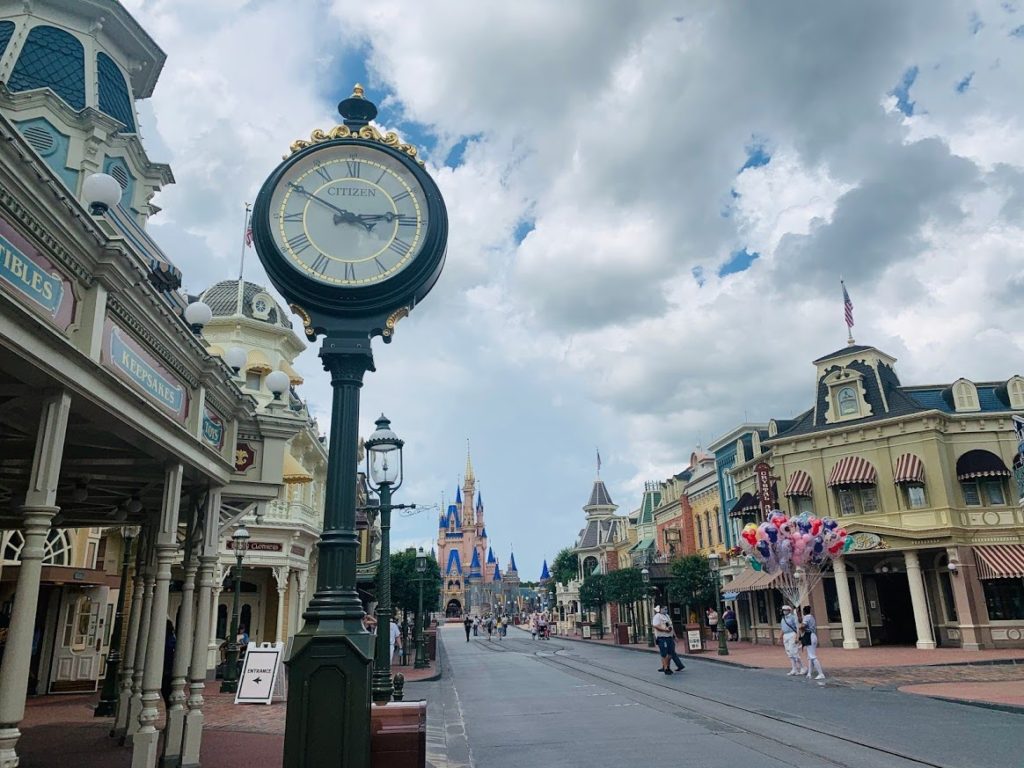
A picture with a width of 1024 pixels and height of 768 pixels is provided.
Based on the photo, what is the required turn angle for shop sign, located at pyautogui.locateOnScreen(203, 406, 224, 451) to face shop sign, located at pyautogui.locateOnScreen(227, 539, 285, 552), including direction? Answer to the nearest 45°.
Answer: approximately 135° to its left

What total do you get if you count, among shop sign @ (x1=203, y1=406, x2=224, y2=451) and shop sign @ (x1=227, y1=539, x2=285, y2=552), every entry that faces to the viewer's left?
0

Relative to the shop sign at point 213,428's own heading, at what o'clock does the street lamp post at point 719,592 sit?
The street lamp post is roughly at 9 o'clock from the shop sign.

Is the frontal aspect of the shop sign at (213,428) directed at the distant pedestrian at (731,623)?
no

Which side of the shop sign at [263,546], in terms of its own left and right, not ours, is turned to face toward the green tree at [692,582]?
left

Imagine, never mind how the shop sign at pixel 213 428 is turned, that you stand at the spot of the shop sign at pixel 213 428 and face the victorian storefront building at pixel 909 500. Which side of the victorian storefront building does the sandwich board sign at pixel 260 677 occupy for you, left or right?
left

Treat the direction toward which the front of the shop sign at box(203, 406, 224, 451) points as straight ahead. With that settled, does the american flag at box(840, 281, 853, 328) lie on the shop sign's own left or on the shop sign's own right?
on the shop sign's own left
